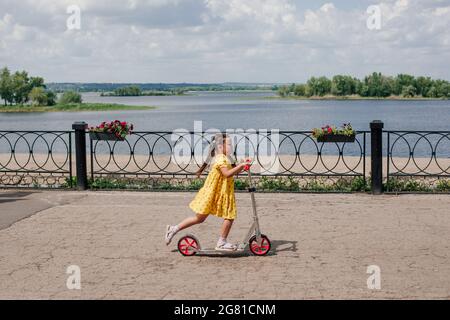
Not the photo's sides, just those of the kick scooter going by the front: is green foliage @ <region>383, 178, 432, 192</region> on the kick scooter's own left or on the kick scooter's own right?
on the kick scooter's own left

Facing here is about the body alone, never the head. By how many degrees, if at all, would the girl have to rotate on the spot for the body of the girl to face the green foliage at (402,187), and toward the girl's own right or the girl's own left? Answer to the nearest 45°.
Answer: approximately 45° to the girl's own left

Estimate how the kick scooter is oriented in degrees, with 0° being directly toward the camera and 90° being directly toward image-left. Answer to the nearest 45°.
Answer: approximately 270°

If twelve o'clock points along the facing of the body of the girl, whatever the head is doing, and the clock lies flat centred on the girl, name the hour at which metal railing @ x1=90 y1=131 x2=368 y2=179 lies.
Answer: The metal railing is roughly at 9 o'clock from the girl.

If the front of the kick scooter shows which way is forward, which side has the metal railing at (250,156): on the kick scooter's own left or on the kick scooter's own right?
on the kick scooter's own left

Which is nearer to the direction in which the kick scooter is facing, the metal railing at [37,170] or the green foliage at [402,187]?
the green foliage

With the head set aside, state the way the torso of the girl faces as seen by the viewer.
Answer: to the viewer's right
